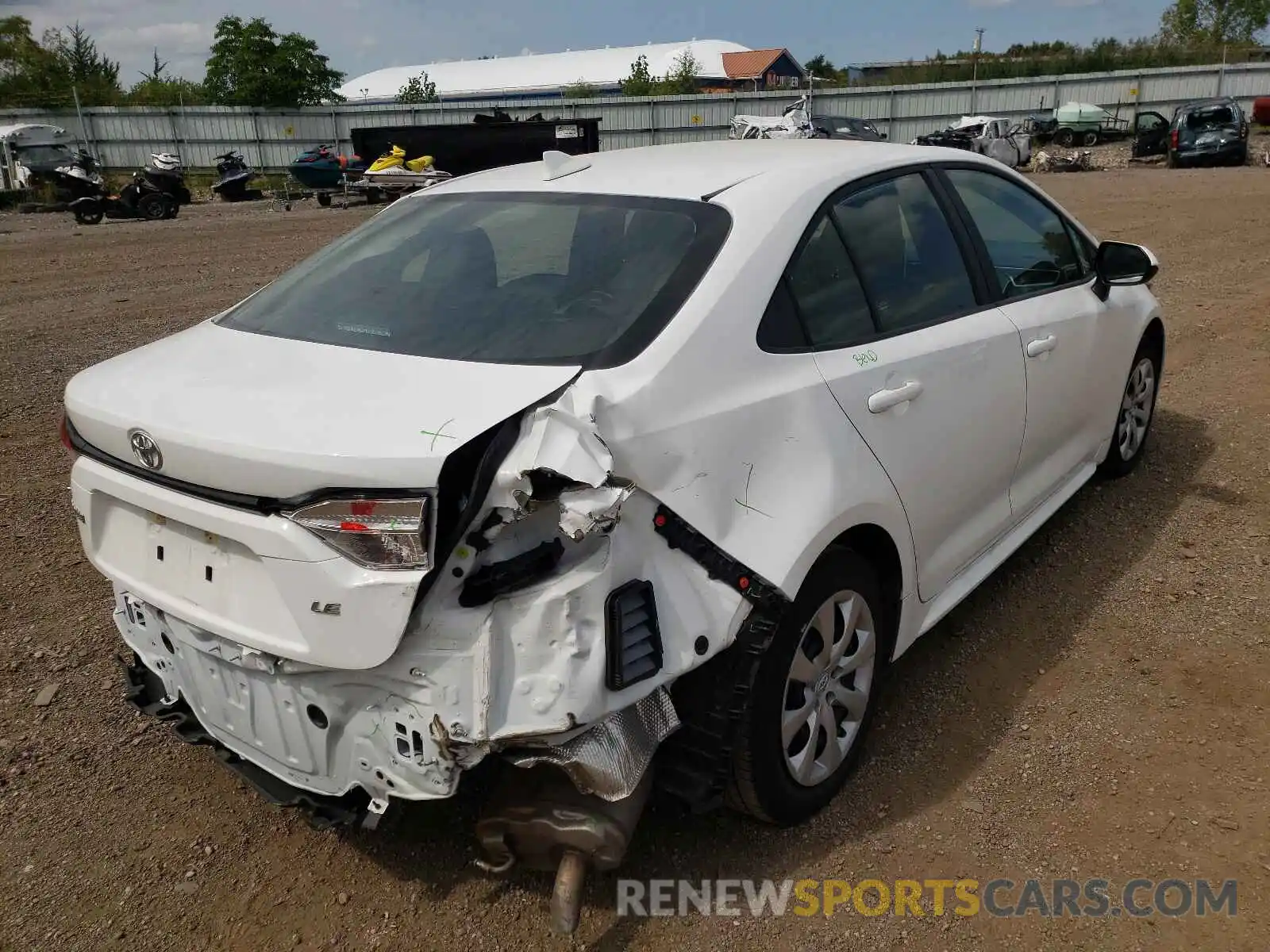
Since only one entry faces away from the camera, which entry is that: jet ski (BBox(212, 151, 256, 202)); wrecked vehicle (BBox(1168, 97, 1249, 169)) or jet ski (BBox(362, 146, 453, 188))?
the wrecked vehicle

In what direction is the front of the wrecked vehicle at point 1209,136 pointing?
away from the camera

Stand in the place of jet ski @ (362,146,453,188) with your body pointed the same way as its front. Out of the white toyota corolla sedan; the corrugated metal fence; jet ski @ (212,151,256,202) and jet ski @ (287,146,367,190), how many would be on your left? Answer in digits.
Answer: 1

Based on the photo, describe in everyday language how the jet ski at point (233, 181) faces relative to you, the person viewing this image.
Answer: facing the viewer

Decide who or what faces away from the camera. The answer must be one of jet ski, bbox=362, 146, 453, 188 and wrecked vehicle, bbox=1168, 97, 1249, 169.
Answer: the wrecked vehicle

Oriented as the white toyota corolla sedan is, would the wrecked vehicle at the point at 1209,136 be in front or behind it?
in front

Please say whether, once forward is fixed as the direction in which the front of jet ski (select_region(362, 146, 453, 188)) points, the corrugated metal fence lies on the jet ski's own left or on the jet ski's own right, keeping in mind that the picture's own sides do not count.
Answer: on the jet ski's own right

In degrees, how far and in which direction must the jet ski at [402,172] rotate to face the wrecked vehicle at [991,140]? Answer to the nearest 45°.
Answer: approximately 180°

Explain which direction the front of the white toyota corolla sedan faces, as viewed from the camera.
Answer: facing away from the viewer and to the right of the viewer

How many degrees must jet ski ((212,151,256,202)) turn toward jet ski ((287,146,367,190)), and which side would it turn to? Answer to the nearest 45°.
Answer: approximately 45° to its left

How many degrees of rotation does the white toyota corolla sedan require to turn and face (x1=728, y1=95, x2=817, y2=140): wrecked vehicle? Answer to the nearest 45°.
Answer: approximately 45° to its left

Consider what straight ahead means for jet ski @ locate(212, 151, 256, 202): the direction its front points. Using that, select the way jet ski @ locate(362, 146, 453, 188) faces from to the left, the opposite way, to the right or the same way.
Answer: to the right

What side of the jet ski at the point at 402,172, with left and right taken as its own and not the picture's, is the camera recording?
left

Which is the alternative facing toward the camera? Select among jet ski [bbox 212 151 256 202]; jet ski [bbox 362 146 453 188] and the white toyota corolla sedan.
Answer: jet ski [bbox 212 151 256 202]

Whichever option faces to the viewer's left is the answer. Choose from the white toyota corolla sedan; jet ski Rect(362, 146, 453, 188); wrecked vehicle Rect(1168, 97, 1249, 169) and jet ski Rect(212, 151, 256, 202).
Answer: jet ski Rect(362, 146, 453, 188)
